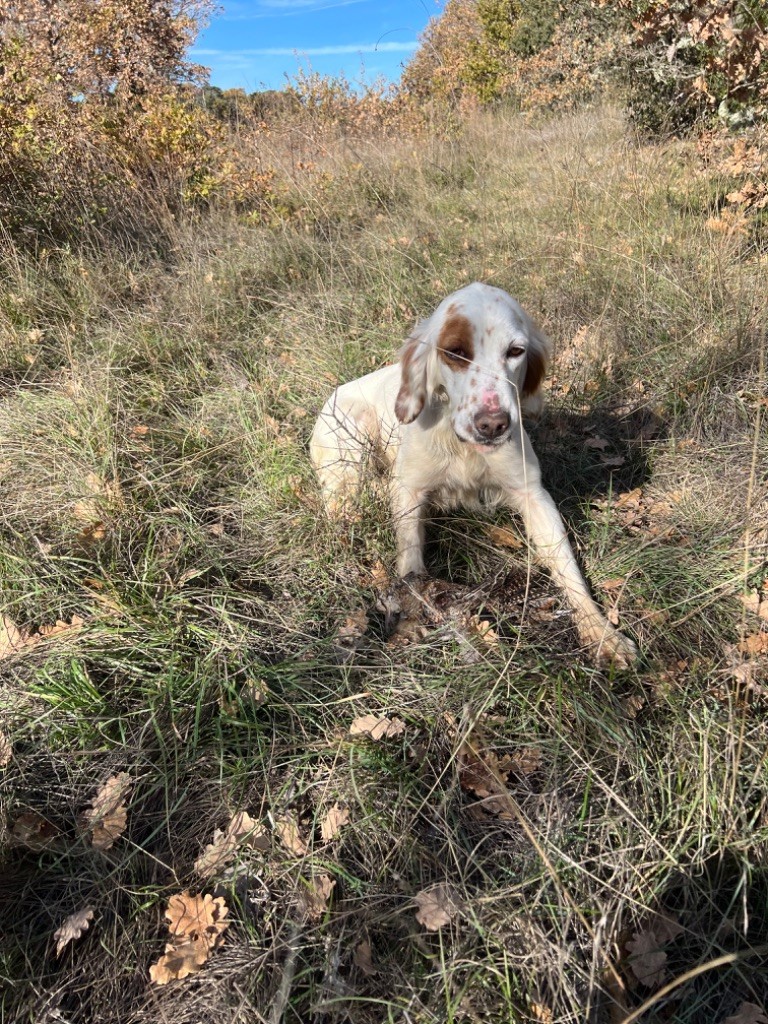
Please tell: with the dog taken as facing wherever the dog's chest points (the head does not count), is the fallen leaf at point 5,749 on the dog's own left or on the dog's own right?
on the dog's own right

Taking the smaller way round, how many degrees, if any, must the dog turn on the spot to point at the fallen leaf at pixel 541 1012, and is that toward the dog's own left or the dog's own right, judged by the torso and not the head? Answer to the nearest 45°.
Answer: approximately 45° to the dog's own right

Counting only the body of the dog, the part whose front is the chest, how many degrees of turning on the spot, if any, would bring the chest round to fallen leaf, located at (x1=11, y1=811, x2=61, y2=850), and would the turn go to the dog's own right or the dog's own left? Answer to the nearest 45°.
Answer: approximately 90° to the dog's own right

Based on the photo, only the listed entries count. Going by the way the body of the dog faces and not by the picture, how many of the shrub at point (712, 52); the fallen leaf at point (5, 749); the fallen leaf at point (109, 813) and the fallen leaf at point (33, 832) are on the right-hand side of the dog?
3

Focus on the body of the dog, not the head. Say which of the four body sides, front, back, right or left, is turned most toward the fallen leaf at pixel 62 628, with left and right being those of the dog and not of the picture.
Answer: right

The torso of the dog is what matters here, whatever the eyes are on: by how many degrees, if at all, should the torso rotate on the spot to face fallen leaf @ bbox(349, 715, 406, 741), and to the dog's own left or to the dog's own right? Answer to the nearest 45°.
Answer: approximately 45° to the dog's own right

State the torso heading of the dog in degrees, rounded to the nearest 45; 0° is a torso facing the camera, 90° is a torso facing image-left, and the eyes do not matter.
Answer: approximately 315°

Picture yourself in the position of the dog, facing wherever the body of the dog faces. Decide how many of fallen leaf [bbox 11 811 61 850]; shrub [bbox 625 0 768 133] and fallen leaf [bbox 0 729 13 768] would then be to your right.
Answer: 2

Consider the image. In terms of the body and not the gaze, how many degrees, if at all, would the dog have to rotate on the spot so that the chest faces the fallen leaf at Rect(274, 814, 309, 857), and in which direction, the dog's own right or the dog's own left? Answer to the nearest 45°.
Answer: approximately 45° to the dog's own right

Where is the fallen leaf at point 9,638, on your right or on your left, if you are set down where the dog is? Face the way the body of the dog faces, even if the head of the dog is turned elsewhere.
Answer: on your right

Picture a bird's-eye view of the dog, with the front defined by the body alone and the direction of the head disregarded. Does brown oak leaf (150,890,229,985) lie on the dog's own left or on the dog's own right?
on the dog's own right
